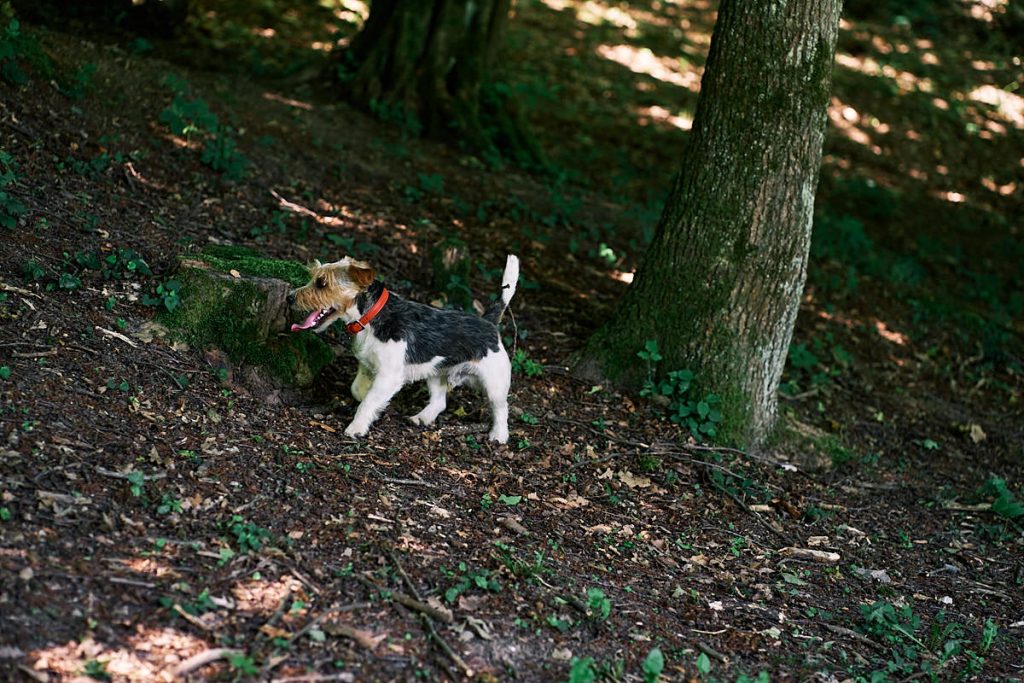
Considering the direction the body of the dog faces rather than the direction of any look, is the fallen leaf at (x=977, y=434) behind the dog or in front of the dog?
behind

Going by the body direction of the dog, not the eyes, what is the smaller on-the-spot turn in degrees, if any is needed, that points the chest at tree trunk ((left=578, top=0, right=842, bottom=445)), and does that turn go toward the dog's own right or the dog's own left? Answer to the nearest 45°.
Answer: approximately 135° to the dog's own right

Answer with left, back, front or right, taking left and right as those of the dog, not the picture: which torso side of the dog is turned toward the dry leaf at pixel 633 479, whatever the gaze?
back

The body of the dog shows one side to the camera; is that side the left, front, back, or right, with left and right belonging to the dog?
left

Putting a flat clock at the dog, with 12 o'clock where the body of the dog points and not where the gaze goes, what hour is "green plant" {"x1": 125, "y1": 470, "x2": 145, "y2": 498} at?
The green plant is roughly at 10 o'clock from the dog.

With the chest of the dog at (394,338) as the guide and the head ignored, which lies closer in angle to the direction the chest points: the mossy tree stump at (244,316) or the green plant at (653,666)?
the mossy tree stump

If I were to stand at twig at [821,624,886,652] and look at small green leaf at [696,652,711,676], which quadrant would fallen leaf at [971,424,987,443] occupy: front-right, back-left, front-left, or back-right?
back-right

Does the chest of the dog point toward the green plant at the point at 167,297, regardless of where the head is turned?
yes

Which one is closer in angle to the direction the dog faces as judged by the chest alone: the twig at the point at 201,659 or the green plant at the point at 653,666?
the twig

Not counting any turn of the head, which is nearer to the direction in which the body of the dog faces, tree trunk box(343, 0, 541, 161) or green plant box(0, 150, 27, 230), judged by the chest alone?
the green plant
